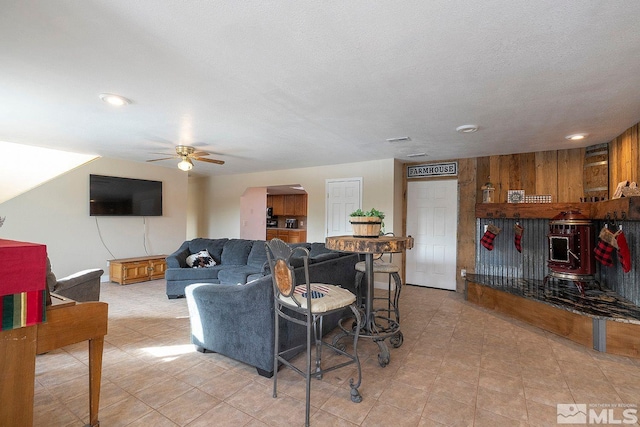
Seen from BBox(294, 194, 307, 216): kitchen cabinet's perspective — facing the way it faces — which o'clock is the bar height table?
The bar height table is roughly at 12 o'clock from the kitchen cabinet.

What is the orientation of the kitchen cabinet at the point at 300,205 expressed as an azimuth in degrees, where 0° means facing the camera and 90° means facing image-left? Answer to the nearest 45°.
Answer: approximately 0°

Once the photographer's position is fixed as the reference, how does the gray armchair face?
facing to the right of the viewer

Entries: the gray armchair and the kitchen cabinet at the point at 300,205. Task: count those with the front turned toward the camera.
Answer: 1

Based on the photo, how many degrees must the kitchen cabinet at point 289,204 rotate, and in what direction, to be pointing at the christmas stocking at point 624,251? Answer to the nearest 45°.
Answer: approximately 45° to its left

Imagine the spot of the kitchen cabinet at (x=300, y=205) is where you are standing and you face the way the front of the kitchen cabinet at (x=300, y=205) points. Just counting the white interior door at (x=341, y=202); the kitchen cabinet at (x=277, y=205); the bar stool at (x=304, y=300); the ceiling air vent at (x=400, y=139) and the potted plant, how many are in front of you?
4

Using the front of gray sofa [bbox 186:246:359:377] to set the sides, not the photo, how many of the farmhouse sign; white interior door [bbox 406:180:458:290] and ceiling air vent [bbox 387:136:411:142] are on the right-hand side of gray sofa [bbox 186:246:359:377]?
3

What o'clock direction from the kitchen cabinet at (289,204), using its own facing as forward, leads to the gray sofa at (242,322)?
The gray sofa is roughly at 12 o'clock from the kitchen cabinet.

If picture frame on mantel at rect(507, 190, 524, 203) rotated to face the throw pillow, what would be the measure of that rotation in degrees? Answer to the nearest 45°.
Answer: approximately 45° to its right

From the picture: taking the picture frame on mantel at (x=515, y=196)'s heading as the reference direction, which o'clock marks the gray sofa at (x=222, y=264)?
The gray sofa is roughly at 2 o'clock from the picture frame on mantel.
